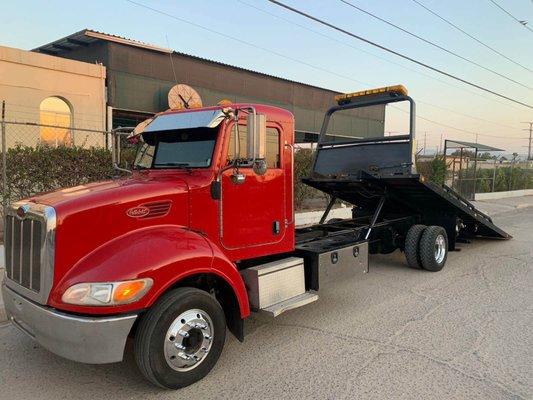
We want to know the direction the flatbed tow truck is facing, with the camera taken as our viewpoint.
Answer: facing the viewer and to the left of the viewer

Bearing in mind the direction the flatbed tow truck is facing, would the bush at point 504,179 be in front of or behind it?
behind

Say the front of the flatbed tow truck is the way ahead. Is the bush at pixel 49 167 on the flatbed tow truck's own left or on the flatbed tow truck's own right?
on the flatbed tow truck's own right

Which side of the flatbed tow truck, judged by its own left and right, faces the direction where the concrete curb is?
back

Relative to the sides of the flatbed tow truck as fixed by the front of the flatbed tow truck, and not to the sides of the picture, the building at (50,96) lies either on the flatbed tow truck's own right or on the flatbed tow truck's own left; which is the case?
on the flatbed tow truck's own right

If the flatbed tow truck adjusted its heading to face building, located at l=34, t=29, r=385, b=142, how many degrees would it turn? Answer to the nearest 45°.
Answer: approximately 135° to its right

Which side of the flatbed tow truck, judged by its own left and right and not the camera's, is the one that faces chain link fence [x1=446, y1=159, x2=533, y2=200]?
back
